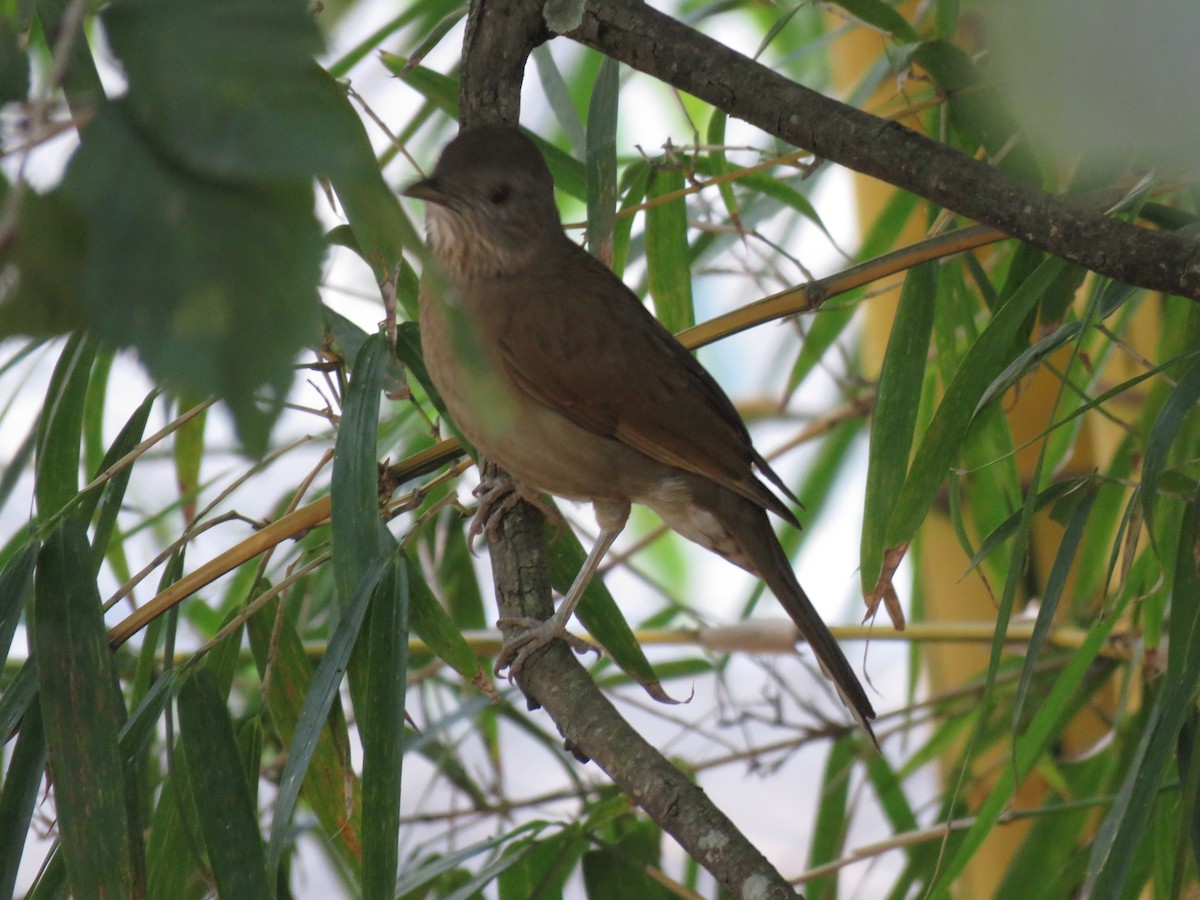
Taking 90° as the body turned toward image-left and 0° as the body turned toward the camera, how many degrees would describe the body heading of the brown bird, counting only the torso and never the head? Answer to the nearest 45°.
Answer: approximately 90°

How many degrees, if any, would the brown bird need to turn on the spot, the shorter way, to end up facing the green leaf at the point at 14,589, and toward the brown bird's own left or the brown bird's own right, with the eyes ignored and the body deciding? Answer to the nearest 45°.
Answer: approximately 45° to the brown bird's own left
